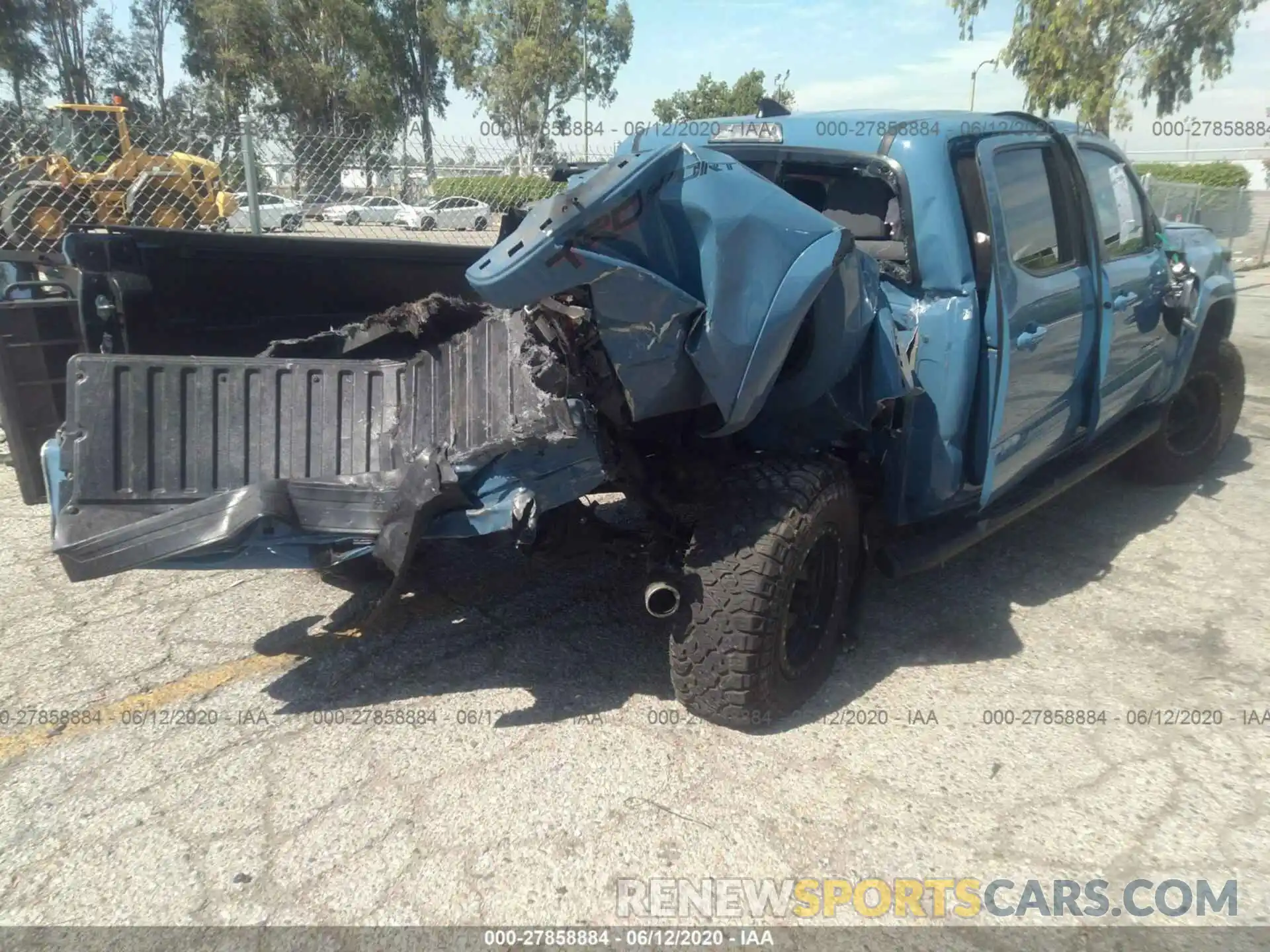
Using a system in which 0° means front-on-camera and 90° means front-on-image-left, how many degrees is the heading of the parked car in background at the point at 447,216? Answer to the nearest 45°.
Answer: approximately 45°

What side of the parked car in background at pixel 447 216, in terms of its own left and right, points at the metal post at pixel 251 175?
front

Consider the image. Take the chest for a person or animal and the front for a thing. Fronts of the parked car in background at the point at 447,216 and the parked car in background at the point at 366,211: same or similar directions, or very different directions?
same or similar directions

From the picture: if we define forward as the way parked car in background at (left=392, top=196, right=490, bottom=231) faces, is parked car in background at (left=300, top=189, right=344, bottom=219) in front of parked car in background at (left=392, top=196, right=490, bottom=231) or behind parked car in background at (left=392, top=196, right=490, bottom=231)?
in front

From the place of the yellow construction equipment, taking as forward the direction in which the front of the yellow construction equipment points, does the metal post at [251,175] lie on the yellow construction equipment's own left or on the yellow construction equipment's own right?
on the yellow construction equipment's own left

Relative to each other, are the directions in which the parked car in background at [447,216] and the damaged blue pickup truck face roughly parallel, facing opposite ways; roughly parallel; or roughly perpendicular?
roughly parallel, facing opposite ways

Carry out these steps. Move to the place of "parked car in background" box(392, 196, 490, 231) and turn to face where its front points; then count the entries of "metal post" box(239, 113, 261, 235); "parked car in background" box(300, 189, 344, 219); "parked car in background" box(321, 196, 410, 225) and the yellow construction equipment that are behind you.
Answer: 0

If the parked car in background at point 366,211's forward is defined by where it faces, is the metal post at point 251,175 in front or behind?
in front

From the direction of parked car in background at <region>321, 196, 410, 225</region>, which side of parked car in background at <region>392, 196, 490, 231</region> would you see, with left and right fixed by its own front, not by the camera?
front

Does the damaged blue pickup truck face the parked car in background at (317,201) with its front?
no

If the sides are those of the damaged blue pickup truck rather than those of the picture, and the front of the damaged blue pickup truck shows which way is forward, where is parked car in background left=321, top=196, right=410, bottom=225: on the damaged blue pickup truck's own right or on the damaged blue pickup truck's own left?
on the damaged blue pickup truck's own left

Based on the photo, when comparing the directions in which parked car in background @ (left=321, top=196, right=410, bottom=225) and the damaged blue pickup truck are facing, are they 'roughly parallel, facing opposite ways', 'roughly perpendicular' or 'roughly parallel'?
roughly parallel, facing opposite ways

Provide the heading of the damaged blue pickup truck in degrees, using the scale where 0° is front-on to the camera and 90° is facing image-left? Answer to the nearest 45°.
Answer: approximately 225°
